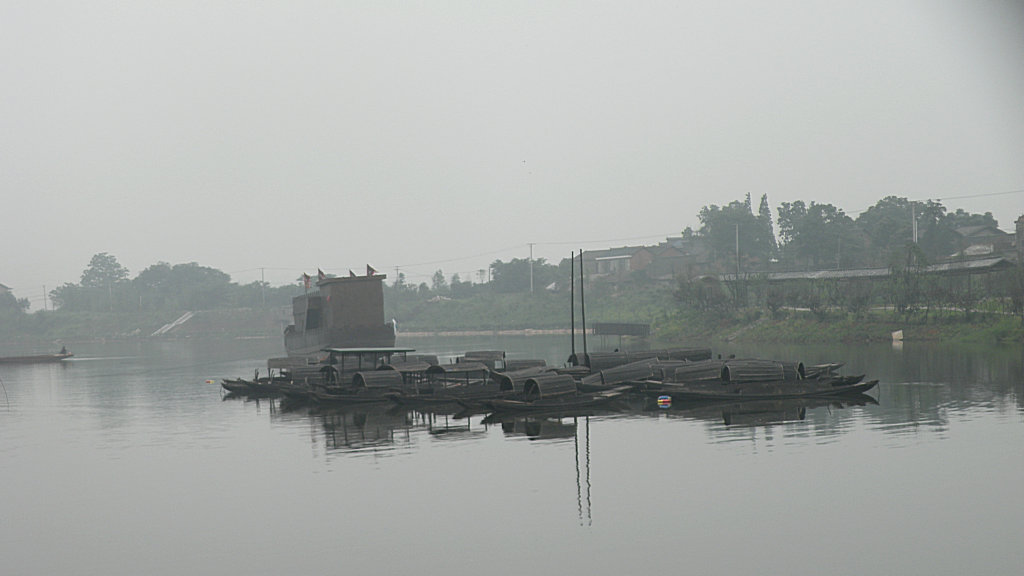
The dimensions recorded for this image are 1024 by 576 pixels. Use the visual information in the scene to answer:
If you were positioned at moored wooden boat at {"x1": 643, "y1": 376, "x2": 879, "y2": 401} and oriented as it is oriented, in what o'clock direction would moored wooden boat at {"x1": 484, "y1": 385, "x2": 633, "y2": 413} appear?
moored wooden boat at {"x1": 484, "y1": 385, "x2": 633, "y2": 413} is roughly at 5 o'clock from moored wooden boat at {"x1": 643, "y1": 376, "x2": 879, "y2": 401}.

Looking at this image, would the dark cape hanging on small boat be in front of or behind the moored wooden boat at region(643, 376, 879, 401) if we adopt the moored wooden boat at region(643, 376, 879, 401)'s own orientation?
behind

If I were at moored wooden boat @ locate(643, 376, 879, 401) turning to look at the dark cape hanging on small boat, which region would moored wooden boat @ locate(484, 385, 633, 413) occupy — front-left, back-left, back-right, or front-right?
front-left

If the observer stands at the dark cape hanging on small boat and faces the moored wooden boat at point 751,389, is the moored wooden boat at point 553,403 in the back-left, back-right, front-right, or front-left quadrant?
front-right

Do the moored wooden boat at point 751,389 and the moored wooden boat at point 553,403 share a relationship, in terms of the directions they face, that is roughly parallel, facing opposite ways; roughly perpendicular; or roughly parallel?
roughly parallel

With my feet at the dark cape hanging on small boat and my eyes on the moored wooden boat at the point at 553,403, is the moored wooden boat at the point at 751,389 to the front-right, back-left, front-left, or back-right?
front-left

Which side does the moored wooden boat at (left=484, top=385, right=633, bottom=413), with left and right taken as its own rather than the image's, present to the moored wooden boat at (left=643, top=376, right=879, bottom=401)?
front

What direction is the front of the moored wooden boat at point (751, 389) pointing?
to the viewer's right

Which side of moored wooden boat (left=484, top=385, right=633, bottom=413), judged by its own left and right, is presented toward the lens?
right

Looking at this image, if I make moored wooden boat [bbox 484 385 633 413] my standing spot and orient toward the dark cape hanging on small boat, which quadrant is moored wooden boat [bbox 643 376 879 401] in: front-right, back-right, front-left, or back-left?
back-right
